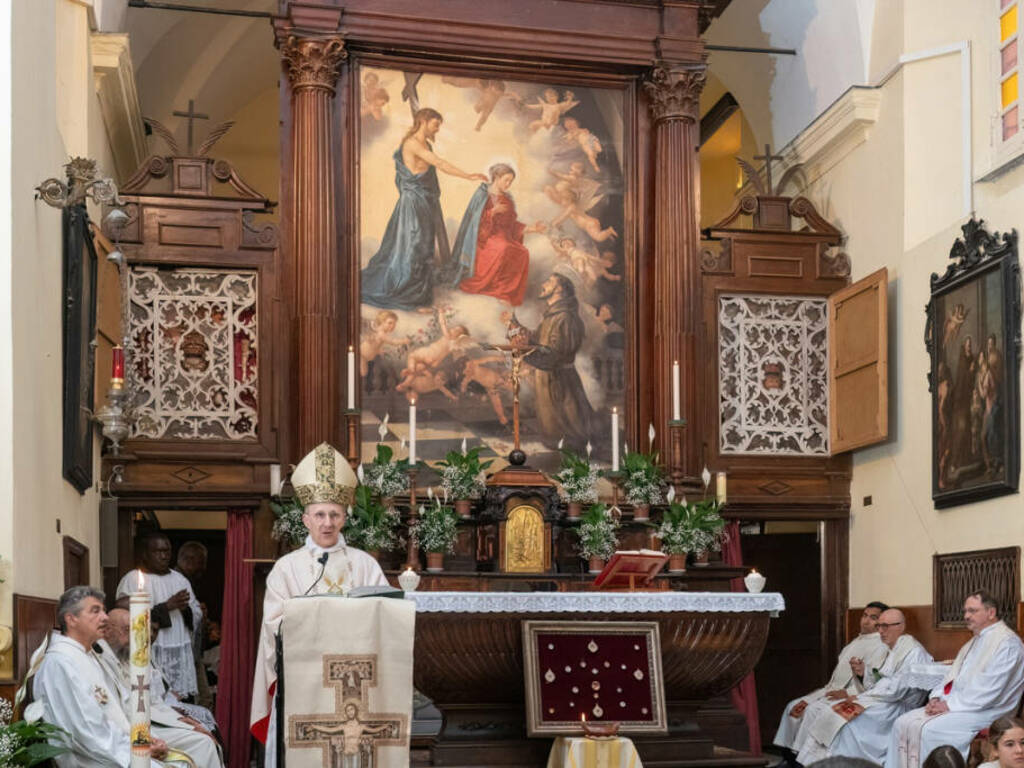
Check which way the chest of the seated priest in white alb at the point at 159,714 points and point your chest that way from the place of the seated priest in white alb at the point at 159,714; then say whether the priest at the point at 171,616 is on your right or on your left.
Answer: on your left

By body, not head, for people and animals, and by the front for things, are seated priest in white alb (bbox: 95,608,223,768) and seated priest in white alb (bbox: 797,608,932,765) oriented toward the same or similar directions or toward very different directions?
very different directions

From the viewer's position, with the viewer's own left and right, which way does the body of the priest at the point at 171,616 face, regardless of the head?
facing the viewer and to the right of the viewer

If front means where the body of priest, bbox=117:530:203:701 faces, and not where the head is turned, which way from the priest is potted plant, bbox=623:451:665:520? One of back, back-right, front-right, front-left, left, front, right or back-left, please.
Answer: front-left

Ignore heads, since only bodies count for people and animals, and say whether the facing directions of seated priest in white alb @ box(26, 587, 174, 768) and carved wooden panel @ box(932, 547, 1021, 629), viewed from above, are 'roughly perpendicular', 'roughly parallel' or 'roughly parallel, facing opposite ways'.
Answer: roughly parallel, facing opposite ways

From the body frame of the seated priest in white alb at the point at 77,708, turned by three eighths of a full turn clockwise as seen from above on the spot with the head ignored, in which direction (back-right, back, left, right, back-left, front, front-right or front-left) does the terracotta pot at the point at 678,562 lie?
back

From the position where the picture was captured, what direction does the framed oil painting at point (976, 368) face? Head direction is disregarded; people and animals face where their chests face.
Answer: facing the viewer and to the left of the viewer

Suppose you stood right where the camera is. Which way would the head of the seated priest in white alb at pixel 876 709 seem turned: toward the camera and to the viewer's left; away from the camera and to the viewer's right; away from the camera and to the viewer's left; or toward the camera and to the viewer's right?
toward the camera and to the viewer's left

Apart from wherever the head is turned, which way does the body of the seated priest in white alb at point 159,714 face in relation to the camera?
to the viewer's right

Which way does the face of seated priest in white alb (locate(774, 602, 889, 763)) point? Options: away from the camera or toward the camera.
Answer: toward the camera

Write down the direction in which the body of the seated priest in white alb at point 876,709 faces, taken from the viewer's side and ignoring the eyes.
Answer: to the viewer's left

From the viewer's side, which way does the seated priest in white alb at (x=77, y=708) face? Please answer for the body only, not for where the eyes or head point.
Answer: to the viewer's right

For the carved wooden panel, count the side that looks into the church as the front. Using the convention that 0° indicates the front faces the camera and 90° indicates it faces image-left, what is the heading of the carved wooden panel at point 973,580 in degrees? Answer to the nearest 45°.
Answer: approximately 45°

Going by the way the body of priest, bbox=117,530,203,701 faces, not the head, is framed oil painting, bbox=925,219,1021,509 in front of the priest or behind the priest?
in front

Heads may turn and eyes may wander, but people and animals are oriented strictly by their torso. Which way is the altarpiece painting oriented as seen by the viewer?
toward the camera
